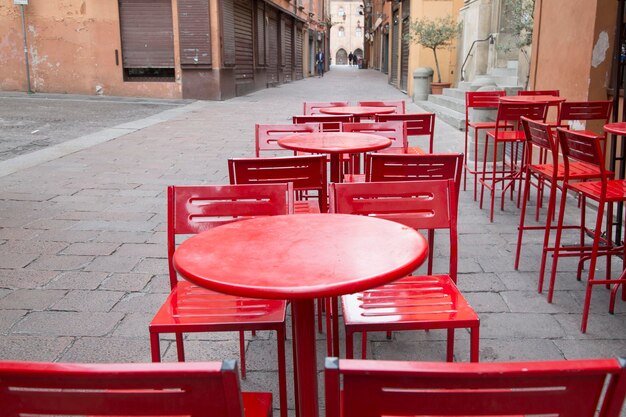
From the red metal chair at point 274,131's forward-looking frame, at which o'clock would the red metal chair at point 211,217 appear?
the red metal chair at point 211,217 is roughly at 12 o'clock from the red metal chair at point 274,131.

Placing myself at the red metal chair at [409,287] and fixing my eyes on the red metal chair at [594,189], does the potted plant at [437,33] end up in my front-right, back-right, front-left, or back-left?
front-left

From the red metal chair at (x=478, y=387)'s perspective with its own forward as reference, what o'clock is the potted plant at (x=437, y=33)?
The potted plant is roughly at 12 o'clock from the red metal chair.

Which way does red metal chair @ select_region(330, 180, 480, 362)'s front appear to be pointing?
toward the camera

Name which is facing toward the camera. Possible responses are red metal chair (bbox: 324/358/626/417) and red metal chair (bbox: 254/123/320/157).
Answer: red metal chair (bbox: 254/123/320/157)

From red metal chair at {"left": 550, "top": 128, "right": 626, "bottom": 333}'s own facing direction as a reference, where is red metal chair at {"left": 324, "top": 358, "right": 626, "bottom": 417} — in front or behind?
behind

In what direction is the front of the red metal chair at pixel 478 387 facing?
away from the camera

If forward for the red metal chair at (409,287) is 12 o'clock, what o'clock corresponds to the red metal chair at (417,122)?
the red metal chair at (417,122) is roughly at 6 o'clock from the red metal chair at (409,287).

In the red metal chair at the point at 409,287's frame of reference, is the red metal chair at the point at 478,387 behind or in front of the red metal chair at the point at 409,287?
in front

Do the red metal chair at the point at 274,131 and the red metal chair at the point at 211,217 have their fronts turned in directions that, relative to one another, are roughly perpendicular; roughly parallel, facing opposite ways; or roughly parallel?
roughly parallel

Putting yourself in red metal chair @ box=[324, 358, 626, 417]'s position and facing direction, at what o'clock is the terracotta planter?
The terracotta planter is roughly at 12 o'clock from the red metal chair.

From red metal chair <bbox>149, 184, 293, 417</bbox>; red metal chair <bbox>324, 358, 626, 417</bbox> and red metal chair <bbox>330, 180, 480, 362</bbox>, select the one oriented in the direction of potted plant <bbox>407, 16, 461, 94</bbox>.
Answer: red metal chair <bbox>324, 358, 626, 417</bbox>

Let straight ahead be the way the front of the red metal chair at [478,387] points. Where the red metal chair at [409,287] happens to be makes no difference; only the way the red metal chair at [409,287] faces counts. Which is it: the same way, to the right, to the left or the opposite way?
the opposite way

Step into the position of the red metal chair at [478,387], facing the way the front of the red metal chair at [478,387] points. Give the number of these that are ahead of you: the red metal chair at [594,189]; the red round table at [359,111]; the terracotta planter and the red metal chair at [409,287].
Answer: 4

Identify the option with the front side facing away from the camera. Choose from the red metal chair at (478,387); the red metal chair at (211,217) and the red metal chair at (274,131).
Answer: the red metal chair at (478,387)
